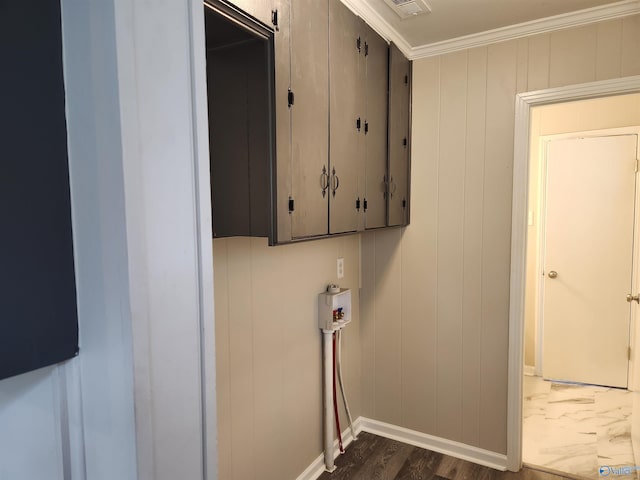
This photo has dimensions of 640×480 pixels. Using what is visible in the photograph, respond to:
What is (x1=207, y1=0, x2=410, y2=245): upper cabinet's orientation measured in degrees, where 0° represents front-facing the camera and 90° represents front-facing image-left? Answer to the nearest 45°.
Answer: approximately 315°

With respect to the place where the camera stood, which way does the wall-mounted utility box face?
facing the viewer and to the right of the viewer

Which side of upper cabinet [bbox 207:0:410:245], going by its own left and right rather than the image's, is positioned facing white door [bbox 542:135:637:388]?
left

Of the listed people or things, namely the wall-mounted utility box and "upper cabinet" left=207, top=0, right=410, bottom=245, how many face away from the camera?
0
